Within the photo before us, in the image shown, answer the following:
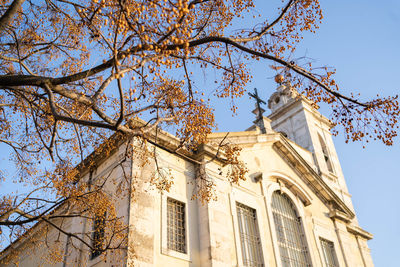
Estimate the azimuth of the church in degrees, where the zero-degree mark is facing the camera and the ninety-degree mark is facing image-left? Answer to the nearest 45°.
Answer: approximately 315°
